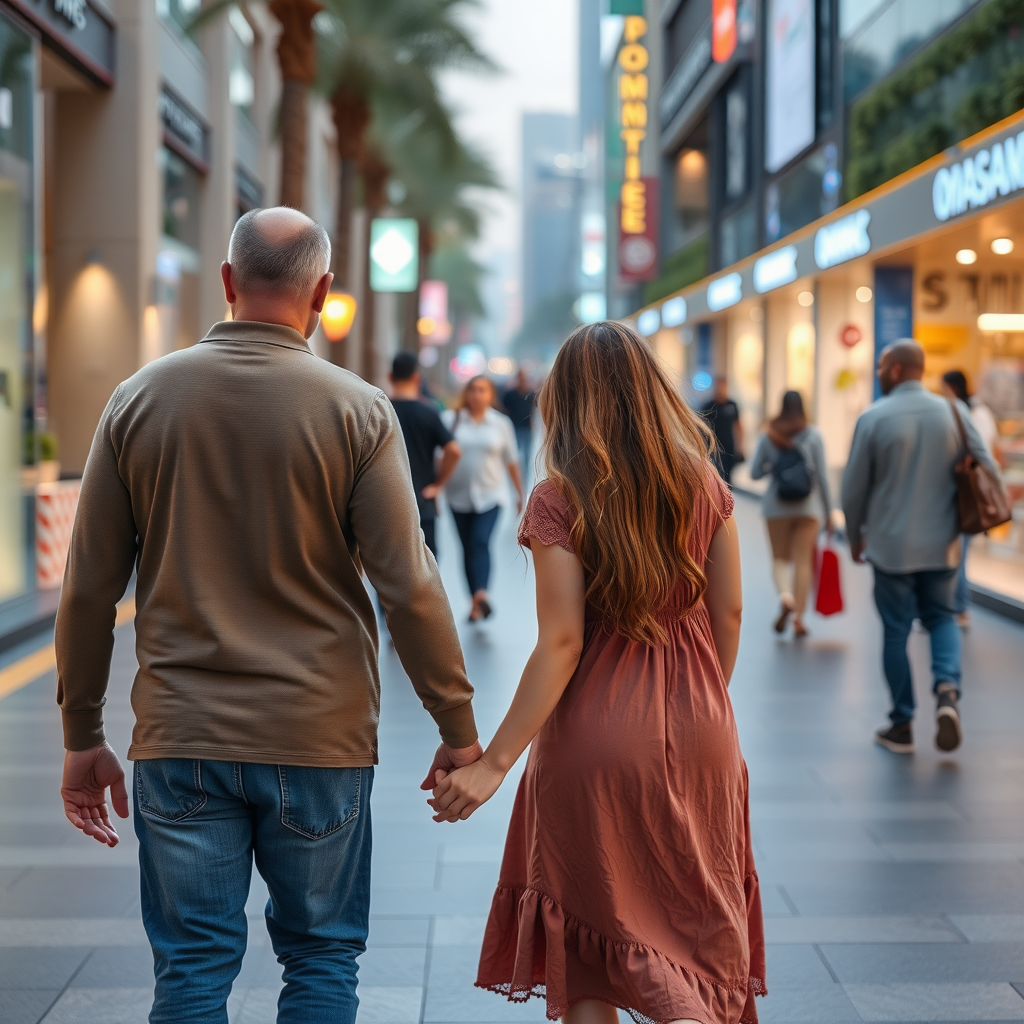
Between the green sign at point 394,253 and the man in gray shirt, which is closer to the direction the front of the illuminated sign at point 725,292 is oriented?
the green sign

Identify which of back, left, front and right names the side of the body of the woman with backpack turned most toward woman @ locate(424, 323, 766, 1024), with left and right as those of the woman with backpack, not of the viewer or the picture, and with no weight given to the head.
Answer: back

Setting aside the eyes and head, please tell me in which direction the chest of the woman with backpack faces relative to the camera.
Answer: away from the camera

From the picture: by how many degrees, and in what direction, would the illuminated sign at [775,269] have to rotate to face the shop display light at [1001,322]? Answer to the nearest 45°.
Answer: approximately 90° to its left

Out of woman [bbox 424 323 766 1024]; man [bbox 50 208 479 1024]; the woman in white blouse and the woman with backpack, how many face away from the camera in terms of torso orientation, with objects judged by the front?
3

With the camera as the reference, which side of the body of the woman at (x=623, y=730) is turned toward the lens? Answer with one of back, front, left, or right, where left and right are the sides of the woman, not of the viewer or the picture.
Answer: back

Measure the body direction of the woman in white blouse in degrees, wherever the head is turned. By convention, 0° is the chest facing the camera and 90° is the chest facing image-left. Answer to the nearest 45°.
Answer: approximately 0°

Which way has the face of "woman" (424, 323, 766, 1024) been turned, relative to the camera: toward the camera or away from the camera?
away from the camera
